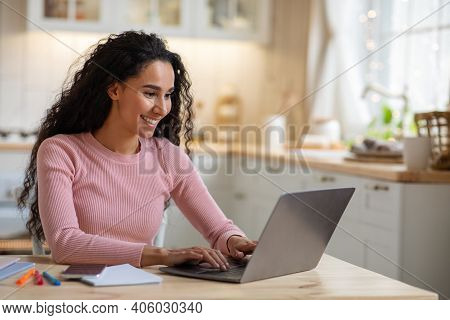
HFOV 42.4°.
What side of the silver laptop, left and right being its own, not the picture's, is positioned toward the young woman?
front

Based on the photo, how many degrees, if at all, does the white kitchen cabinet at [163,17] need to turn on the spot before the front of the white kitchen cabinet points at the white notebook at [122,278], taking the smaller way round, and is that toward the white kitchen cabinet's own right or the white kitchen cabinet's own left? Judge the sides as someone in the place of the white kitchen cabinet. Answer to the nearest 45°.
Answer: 0° — it already faces it

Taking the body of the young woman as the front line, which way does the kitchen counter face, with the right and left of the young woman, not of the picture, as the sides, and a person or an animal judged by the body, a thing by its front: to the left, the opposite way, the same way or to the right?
to the right

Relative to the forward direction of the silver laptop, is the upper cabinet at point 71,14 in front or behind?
in front

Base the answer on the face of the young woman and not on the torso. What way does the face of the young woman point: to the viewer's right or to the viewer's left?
to the viewer's right

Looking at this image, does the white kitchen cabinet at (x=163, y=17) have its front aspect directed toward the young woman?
yes

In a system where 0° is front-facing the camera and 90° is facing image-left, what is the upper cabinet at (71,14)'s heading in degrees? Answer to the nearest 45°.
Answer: approximately 0°

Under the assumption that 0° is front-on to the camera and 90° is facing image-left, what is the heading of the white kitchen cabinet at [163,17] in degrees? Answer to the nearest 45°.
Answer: approximately 0°

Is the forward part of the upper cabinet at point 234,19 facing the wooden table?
yes

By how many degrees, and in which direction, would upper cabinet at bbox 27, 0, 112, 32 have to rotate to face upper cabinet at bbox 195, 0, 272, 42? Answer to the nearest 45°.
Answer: approximately 90° to its left

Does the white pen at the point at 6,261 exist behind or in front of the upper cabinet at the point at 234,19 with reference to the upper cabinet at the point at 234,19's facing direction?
in front

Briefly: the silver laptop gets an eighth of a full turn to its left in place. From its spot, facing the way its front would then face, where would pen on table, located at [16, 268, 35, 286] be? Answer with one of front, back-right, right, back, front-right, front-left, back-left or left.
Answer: front

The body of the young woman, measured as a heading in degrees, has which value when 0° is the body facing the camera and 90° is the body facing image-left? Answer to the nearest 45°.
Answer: approximately 315°

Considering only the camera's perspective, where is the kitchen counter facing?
facing the viewer and to the left of the viewer
